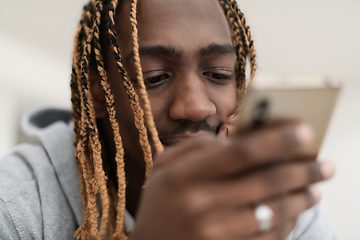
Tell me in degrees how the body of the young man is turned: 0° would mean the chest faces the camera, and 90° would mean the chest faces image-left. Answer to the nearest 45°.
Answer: approximately 315°
